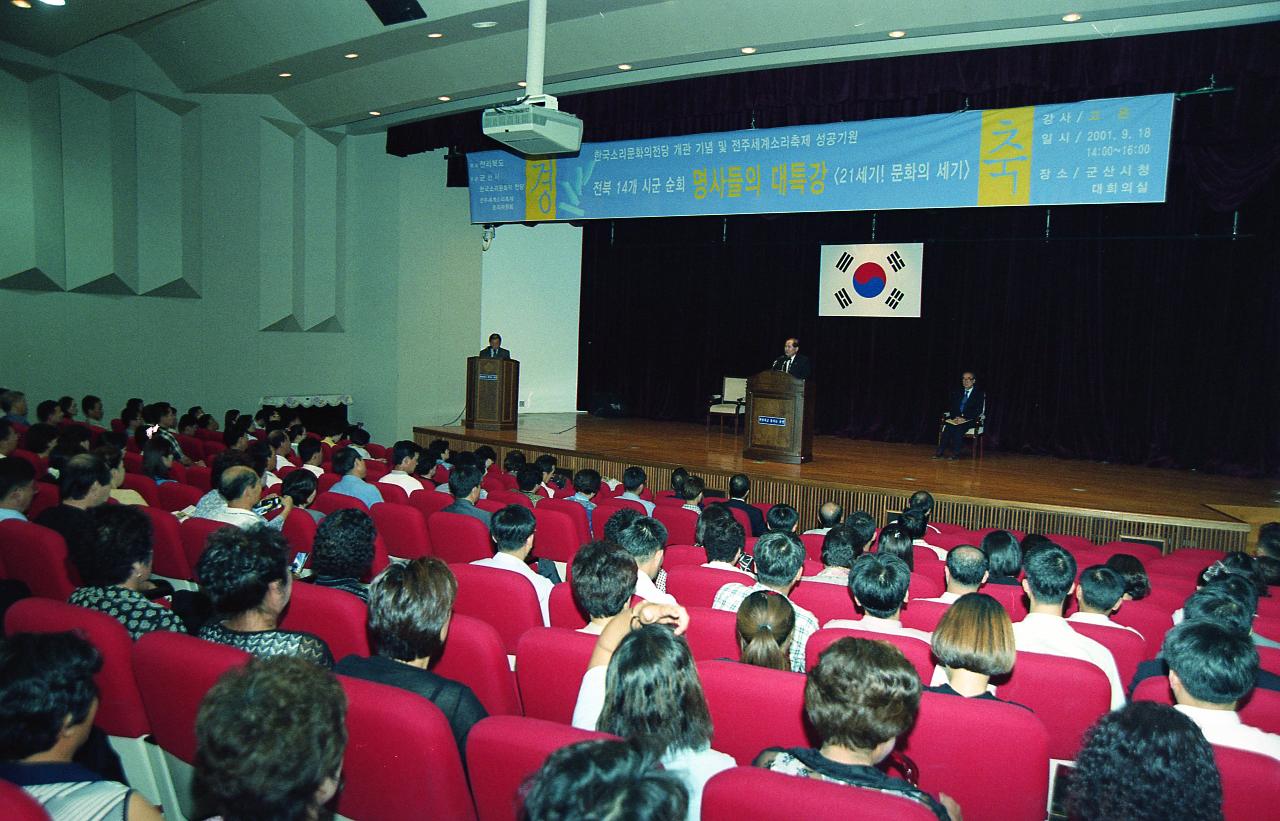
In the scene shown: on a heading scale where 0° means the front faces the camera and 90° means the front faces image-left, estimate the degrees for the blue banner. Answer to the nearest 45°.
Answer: approximately 45°

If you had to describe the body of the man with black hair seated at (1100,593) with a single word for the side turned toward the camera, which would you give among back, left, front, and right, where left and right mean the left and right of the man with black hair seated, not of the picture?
back

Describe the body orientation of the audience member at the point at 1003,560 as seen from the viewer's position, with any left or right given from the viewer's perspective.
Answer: facing away from the viewer

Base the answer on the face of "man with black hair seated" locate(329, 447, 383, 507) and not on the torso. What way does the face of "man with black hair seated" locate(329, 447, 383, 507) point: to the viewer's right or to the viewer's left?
to the viewer's right

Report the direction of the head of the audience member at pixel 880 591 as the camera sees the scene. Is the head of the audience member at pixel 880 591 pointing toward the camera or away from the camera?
away from the camera

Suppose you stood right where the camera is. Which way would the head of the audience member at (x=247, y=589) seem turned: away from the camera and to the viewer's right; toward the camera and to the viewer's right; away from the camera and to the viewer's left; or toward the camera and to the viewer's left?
away from the camera and to the viewer's right

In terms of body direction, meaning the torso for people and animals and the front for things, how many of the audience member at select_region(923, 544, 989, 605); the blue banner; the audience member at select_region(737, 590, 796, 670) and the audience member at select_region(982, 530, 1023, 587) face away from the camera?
3

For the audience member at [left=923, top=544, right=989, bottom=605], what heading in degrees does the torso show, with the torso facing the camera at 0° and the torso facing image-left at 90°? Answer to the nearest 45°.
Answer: approximately 180°

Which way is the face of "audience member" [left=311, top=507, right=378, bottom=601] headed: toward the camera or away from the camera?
away from the camera
